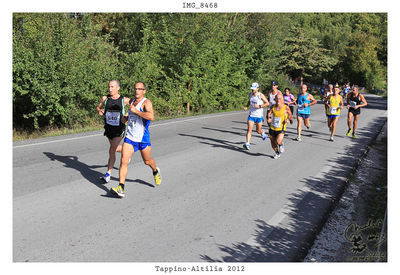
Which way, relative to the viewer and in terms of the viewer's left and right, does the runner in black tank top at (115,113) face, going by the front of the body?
facing the viewer and to the left of the viewer

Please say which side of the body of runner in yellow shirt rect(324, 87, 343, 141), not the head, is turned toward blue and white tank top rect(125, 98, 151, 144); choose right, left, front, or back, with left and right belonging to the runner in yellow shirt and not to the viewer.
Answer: front

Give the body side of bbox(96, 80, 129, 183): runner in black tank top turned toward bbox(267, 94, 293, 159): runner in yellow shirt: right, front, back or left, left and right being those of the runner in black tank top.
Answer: back

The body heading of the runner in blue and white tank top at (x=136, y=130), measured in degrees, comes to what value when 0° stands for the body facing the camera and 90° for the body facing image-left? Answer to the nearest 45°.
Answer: approximately 45°

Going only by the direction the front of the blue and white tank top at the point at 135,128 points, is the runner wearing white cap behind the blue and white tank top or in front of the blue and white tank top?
behind

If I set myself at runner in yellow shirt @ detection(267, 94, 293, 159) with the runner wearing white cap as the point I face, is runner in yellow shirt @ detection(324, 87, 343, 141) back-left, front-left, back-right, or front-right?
front-right

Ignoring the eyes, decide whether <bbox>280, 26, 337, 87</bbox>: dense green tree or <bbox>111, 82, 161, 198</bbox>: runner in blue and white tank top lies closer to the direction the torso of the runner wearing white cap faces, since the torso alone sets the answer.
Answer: the runner in blue and white tank top

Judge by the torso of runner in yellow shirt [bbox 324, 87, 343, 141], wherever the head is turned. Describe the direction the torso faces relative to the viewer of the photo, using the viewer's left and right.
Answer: facing the viewer
